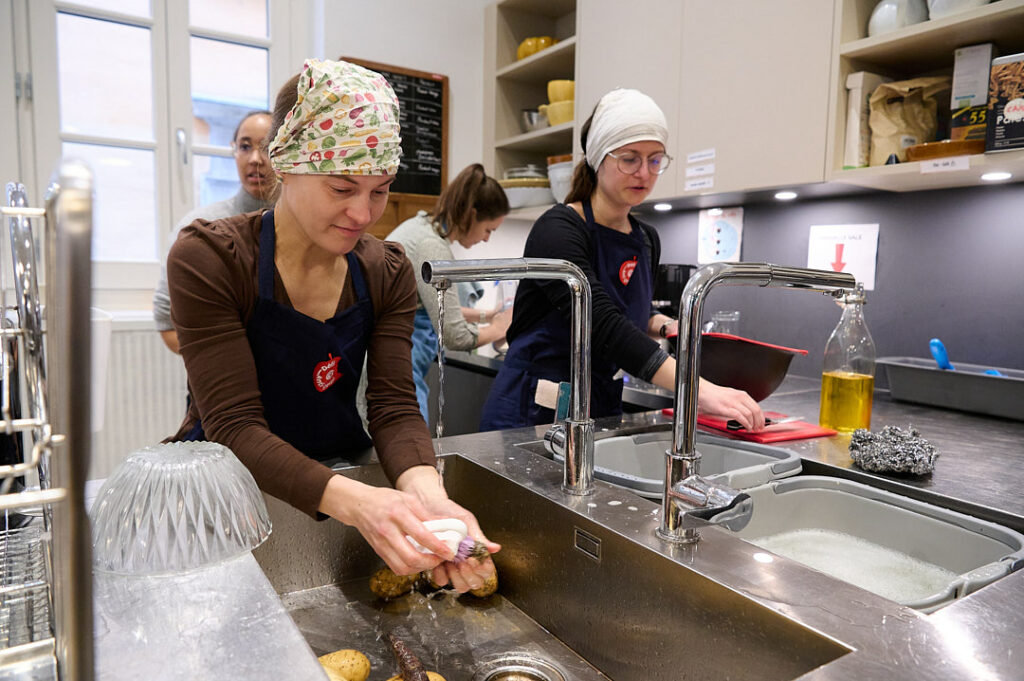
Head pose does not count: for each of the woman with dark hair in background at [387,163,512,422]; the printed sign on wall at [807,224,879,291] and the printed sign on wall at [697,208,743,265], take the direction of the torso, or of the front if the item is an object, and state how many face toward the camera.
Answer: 2

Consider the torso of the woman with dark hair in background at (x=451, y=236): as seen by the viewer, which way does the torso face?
to the viewer's right

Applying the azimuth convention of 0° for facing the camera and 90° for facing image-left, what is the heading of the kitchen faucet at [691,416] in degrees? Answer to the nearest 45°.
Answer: approximately 270°

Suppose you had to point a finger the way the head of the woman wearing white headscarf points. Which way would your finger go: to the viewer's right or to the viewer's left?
to the viewer's right

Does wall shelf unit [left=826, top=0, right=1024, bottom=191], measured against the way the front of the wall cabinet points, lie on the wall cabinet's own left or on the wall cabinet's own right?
on the wall cabinet's own left

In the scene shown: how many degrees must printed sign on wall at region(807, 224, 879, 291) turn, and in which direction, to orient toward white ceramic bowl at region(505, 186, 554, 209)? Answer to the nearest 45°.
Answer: approximately 90° to its right

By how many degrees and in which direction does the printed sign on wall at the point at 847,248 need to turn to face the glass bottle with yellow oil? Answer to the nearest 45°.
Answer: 0° — it already faces it

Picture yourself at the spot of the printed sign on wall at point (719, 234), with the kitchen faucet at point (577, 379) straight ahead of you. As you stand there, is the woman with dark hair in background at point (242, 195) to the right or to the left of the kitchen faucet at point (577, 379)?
right

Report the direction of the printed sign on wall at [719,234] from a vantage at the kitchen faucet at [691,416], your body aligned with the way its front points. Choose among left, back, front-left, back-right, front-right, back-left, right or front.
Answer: left

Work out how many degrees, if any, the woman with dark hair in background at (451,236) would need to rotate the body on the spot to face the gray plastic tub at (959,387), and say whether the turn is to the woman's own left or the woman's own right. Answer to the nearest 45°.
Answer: approximately 45° to the woman's own right

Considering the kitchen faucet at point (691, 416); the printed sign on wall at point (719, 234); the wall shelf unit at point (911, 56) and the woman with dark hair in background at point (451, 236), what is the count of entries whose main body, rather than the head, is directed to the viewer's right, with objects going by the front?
2

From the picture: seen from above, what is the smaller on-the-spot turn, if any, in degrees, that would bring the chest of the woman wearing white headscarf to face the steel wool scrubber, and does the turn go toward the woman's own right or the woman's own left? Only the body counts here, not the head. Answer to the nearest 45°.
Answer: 0° — they already face it

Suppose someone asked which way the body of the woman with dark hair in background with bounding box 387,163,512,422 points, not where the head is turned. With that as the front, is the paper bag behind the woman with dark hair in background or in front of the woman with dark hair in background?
in front
